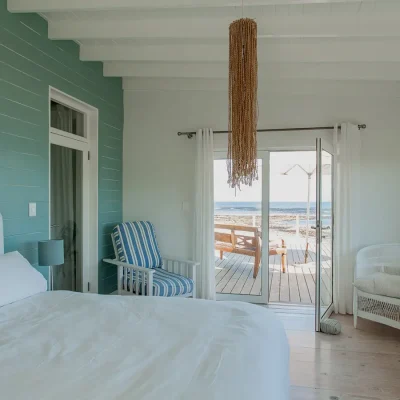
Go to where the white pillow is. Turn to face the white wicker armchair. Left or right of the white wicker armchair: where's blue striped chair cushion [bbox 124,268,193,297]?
left

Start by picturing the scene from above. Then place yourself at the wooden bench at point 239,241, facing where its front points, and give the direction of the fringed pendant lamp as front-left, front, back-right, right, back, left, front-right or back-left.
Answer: back-right

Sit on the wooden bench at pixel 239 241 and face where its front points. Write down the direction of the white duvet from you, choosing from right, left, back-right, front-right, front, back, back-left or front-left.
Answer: back-right

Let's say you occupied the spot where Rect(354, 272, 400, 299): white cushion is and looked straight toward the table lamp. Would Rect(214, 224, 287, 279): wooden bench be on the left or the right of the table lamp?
right

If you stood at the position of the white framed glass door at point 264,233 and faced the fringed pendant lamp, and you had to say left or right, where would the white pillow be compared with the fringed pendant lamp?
right

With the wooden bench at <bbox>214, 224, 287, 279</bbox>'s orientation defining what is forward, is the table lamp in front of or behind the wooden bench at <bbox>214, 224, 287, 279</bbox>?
behind

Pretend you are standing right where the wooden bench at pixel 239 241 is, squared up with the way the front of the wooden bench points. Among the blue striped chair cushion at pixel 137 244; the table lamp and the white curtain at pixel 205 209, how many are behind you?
3

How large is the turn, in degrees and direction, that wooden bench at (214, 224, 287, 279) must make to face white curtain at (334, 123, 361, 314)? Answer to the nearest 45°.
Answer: approximately 45° to its right

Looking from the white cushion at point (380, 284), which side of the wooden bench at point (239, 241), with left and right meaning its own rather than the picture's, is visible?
right

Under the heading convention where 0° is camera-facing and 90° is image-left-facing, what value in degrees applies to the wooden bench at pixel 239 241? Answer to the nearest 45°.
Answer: approximately 225°
